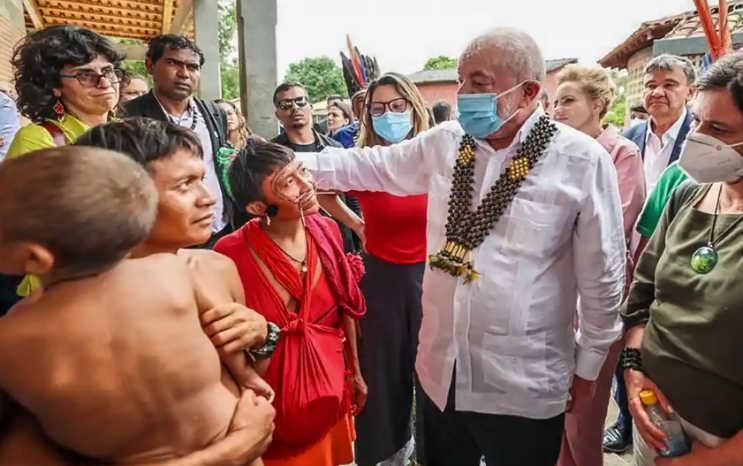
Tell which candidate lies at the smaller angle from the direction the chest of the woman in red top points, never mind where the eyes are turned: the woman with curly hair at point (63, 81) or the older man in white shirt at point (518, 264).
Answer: the older man in white shirt

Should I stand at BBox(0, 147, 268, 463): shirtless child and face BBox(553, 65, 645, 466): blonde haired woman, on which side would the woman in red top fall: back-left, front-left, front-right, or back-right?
front-left

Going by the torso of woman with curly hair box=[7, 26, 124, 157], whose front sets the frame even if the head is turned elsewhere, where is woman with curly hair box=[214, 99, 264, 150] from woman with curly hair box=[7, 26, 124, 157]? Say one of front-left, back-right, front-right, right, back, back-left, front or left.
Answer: left

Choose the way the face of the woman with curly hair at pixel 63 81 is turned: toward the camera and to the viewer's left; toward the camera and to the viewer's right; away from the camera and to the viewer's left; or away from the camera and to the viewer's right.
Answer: toward the camera and to the viewer's right

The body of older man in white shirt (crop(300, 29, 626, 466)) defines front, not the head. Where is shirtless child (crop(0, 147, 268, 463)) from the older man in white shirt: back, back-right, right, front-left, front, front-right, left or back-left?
front

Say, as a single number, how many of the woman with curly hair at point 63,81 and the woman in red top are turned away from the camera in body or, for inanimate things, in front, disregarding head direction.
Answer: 0

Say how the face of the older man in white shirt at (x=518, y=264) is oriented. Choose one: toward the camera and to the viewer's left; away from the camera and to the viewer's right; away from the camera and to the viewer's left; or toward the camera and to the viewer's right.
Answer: toward the camera and to the viewer's left

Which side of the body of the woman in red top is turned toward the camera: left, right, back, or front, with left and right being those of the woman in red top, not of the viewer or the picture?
front

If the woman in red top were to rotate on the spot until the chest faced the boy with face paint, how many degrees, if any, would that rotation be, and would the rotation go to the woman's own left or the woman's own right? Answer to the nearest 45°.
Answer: approximately 45° to the woman's own right

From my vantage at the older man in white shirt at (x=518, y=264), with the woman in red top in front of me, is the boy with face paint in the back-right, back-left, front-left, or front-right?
front-left

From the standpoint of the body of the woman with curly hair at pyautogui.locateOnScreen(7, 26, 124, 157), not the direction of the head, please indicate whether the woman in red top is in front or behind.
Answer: in front

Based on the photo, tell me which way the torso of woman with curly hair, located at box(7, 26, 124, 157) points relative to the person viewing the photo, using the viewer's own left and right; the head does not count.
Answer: facing the viewer and to the right of the viewer

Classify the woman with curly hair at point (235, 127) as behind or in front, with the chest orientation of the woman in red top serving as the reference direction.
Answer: behind
